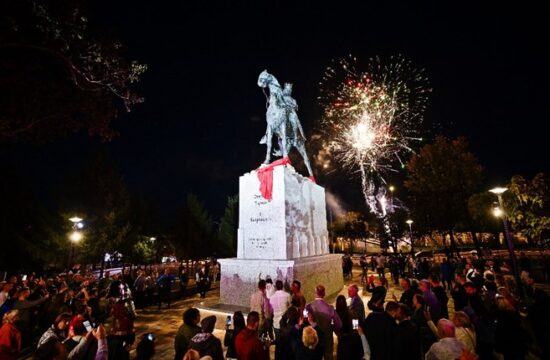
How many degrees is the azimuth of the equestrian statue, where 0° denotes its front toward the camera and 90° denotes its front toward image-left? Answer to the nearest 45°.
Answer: approximately 45°

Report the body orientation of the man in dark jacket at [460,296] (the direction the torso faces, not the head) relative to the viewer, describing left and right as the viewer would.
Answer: facing to the left of the viewer

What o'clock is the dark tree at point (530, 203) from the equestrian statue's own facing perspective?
The dark tree is roughly at 7 o'clock from the equestrian statue.

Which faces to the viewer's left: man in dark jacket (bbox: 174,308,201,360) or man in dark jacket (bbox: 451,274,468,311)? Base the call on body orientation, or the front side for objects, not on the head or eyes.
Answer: man in dark jacket (bbox: 451,274,468,311)

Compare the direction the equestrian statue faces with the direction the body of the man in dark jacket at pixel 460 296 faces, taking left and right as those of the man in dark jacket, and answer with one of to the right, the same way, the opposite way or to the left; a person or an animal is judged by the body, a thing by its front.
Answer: to the left

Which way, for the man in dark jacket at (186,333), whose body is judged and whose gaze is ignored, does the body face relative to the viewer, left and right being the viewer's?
facing away from the viewer and to the right of the viewer

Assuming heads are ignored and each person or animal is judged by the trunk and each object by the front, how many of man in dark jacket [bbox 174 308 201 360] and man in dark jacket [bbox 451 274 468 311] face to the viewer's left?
1

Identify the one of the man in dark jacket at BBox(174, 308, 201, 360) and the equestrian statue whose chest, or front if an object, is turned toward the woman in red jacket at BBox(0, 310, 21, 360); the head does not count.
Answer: the equestrian statue

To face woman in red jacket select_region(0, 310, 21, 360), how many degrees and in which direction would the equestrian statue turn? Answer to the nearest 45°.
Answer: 0° — it already faces them

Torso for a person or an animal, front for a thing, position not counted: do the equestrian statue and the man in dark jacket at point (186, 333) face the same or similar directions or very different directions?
very different directions

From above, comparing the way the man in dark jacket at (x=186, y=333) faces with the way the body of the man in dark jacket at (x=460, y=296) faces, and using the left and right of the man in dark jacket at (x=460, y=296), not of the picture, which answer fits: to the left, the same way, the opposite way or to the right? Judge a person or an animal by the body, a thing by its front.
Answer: to the right
